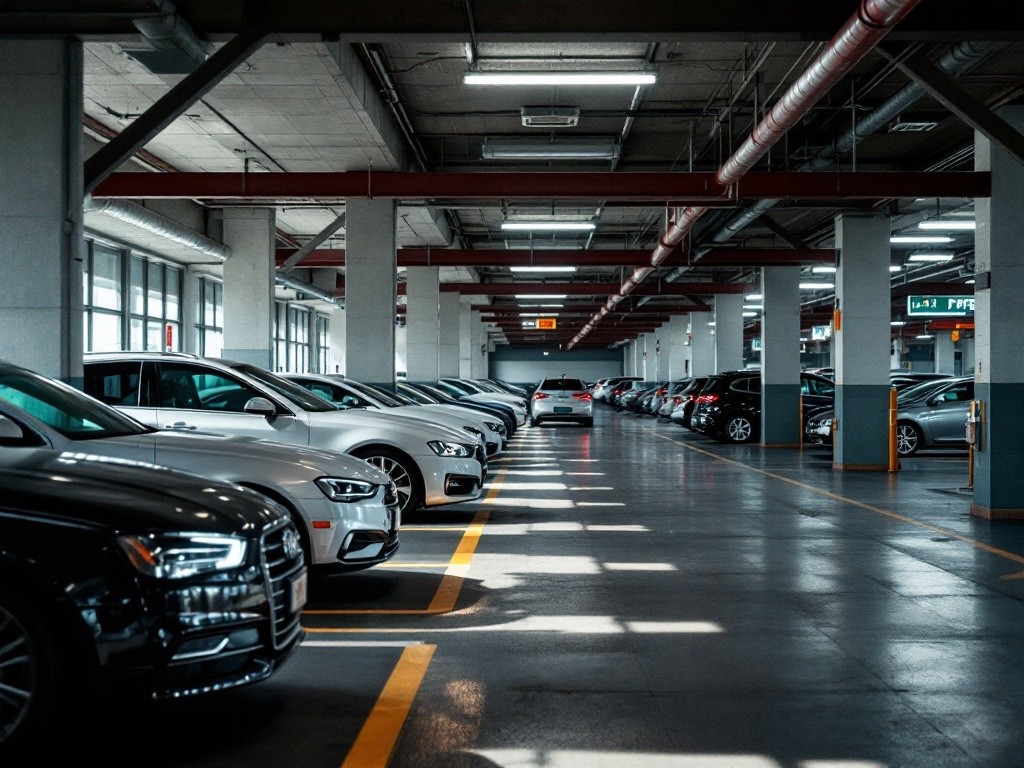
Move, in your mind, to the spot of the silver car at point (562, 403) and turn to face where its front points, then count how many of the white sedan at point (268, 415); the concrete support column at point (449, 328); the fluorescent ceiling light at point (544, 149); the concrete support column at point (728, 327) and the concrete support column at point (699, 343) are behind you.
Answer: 2

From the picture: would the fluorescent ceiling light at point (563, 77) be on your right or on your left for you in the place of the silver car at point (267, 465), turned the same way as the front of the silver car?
on your left

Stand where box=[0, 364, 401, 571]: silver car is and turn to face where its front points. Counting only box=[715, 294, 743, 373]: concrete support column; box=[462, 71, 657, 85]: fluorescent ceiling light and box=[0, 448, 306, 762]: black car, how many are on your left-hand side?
2

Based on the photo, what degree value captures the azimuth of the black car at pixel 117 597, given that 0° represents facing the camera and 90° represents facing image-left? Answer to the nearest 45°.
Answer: approximately 315°

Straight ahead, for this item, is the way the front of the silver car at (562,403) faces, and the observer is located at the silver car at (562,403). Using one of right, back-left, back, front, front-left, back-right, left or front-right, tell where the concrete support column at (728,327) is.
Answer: front-right

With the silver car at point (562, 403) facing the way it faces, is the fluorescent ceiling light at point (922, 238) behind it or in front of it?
behind

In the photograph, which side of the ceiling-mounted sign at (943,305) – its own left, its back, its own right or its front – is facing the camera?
front

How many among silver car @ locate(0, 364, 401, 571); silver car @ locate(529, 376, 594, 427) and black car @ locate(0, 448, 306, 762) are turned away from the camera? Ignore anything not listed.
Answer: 1

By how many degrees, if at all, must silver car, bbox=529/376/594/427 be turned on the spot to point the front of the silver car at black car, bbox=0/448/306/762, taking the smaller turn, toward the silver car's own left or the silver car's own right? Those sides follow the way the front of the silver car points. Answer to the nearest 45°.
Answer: approximately 180°

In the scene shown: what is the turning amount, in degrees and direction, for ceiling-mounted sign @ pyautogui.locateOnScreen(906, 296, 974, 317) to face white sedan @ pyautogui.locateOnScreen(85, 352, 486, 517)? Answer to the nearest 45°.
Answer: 0° — it already faces it

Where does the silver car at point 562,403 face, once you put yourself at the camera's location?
facing away from the viewer

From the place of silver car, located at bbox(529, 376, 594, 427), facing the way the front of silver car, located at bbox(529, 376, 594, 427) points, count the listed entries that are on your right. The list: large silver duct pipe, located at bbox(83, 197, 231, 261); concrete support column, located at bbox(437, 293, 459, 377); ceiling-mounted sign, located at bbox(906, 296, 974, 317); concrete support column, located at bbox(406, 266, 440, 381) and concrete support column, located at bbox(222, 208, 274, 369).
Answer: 1

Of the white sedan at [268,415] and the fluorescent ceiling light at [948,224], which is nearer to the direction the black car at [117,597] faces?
the fluorescent ceiling light

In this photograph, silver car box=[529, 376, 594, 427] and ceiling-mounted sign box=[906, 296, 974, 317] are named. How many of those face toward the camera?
1

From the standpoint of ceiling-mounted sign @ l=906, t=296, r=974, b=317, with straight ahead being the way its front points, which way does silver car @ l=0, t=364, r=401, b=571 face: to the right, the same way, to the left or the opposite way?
to the left
